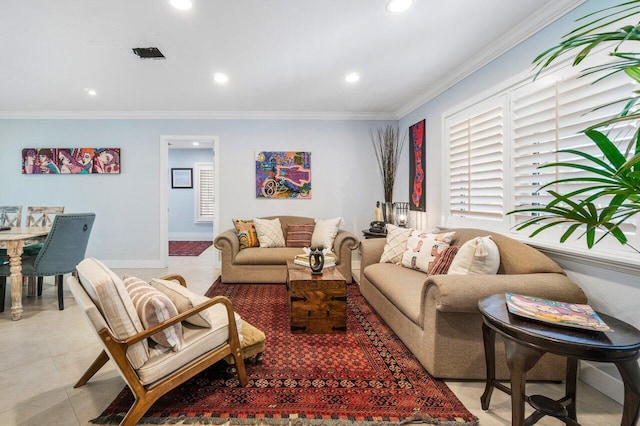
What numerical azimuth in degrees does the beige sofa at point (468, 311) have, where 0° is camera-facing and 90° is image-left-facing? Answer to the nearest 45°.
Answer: approximately 45°

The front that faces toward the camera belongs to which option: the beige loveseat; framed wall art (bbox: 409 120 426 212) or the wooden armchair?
the beige loveseat

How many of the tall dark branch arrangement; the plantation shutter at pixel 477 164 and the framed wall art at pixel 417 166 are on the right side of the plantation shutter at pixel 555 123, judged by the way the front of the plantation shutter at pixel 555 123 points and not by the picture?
3

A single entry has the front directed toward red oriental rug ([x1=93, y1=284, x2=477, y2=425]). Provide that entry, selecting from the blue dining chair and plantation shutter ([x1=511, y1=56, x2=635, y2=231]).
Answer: the plantation shutter

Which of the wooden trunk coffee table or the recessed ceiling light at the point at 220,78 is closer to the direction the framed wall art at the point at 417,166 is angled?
the recessed ceiling light

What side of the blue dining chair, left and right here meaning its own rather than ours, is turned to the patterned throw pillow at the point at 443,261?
back

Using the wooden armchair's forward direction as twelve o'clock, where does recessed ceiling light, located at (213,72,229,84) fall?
The recessed ceiling light is roughly at 11 o'clock from the wooden armchair.

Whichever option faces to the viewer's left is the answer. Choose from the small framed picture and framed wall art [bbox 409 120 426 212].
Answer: the framed wall art

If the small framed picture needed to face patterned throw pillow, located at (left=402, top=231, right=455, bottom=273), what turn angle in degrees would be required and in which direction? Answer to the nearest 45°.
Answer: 0° — it already faces it

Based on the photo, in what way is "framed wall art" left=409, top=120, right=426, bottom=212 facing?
to the viewer's left

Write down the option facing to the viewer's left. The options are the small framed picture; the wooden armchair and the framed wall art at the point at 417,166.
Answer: the framed wall art

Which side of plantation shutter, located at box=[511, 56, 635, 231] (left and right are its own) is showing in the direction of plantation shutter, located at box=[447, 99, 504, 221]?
right
